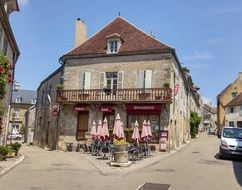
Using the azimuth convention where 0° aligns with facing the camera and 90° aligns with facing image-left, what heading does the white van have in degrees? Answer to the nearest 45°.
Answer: approximately 0°

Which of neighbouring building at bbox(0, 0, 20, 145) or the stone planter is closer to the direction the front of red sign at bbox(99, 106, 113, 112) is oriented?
the stone planter

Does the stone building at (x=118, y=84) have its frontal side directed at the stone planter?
yes

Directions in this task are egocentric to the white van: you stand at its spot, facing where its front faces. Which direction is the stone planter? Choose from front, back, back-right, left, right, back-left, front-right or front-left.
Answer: front-right

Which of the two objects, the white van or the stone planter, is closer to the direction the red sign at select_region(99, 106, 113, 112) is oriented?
the stone planter

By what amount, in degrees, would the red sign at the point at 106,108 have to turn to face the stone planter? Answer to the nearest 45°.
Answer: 0° — it already faces it

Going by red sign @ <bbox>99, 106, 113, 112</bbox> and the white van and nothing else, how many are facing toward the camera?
2

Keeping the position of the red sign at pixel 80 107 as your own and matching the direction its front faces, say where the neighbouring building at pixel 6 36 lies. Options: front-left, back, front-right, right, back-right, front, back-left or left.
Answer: front-right

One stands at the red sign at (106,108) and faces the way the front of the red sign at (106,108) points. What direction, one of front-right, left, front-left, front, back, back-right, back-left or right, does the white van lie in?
front-left

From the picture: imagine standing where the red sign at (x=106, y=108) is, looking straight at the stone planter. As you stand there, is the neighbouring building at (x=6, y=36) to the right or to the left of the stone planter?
right

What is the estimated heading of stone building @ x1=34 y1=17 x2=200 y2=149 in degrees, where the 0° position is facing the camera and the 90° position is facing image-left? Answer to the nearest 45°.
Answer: approximately 0°
